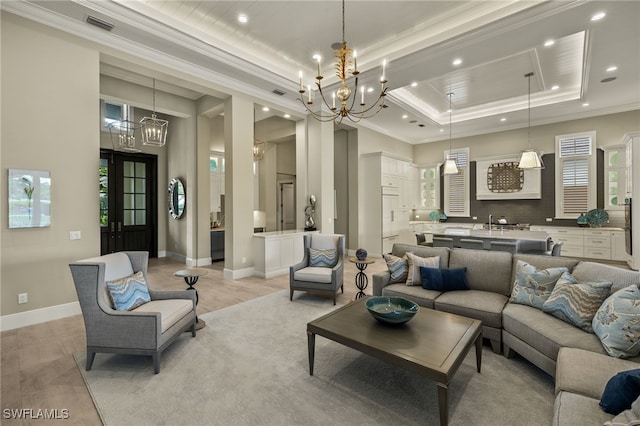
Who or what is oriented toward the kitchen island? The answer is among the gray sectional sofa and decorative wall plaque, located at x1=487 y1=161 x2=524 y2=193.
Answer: the decorative wall plaque

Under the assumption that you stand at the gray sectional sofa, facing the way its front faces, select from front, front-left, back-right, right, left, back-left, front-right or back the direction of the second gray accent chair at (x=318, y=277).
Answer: front-right

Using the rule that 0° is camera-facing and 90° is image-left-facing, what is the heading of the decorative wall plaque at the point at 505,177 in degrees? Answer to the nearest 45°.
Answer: approximately 0°

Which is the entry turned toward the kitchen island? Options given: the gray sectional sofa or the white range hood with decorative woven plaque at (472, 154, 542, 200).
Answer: the white range hood with decorative woven plaque

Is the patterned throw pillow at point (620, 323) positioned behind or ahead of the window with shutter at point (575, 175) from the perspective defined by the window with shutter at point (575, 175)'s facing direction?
ahead

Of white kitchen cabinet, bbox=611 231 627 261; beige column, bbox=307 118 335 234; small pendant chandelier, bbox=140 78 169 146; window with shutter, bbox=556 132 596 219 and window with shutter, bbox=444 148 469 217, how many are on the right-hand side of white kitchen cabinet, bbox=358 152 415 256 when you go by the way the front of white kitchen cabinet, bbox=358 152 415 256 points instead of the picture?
2

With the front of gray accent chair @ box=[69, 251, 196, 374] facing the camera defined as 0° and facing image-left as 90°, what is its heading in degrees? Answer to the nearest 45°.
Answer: approximately 315°

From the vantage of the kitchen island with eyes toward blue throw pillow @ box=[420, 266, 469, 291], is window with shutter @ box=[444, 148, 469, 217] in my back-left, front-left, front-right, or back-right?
back-right

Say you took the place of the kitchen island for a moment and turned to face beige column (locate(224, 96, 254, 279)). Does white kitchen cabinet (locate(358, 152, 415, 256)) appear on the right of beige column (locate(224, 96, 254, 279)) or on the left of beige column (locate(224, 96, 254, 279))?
right

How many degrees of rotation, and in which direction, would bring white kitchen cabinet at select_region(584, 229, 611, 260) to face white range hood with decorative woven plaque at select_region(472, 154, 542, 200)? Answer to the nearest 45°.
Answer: approximately 90° to its right
